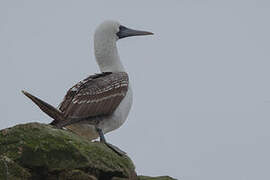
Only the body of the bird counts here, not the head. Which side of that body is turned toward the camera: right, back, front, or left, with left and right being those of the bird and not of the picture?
right
